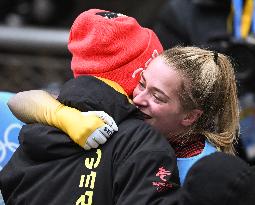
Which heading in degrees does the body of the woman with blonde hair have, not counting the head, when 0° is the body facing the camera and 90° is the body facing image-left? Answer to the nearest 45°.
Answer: approximately 45°

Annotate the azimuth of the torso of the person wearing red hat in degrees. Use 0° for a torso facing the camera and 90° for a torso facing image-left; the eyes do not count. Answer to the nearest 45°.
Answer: approximately 225°

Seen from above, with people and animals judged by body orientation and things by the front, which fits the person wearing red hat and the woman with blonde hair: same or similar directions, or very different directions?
very different directions

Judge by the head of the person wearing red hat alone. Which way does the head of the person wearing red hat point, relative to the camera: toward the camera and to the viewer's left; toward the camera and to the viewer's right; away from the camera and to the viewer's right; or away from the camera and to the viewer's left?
away from the camera and to the viewer's right
